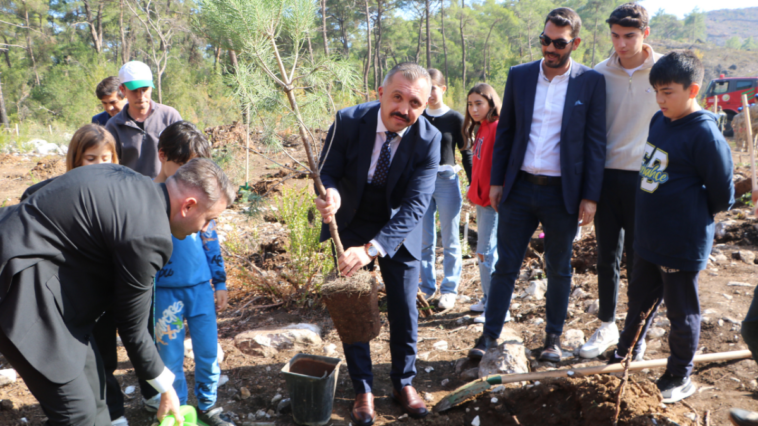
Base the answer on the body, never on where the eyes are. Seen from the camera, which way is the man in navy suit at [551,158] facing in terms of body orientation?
toward the camera

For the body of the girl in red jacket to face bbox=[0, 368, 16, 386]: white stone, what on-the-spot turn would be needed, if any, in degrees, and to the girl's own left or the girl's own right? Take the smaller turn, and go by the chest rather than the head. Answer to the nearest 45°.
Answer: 0° — they already face it

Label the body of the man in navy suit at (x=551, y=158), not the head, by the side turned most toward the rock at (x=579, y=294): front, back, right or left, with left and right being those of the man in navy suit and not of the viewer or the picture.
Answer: back

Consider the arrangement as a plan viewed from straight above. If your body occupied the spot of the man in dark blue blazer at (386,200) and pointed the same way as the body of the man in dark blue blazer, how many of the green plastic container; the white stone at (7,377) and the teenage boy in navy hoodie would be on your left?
1

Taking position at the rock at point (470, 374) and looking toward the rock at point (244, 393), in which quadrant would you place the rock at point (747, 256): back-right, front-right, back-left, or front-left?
back-right

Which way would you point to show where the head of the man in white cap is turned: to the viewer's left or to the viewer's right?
to the viewer's right

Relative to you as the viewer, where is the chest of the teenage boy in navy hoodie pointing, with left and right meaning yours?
facing the viewer and to the left of the viewer

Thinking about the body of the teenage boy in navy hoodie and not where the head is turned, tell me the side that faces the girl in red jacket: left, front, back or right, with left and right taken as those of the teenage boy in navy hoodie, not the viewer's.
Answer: right

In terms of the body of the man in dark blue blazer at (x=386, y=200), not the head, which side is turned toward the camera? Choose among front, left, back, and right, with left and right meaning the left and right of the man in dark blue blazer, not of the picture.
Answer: front

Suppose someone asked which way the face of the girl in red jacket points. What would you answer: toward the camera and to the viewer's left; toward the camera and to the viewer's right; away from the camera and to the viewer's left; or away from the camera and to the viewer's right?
toward the camera and to the viewer's left

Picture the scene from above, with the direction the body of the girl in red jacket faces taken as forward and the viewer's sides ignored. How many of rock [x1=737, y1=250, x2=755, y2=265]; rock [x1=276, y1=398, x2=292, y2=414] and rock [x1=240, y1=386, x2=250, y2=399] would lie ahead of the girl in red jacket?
2
